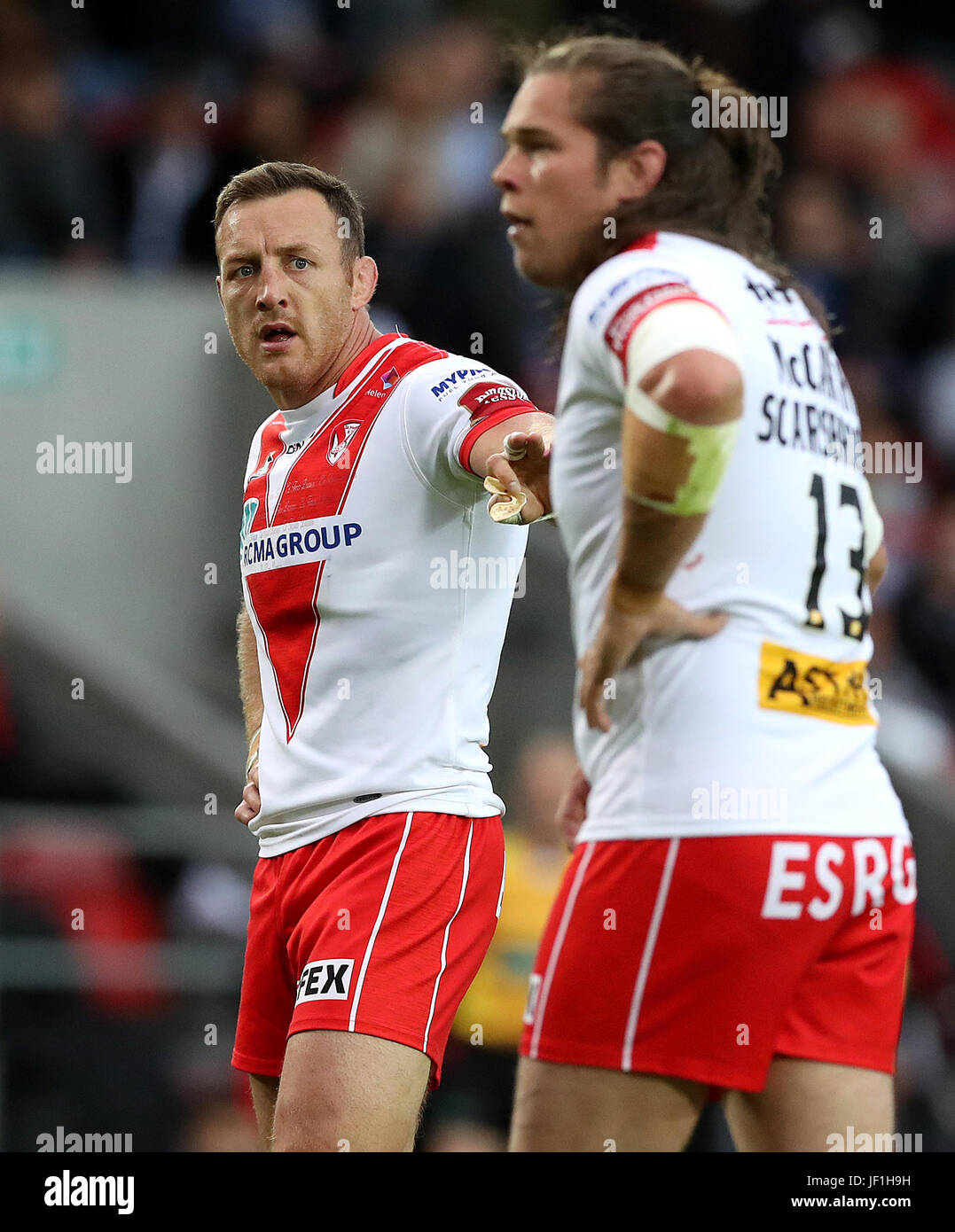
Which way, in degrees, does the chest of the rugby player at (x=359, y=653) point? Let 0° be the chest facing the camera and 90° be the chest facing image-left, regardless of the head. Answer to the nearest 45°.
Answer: approximately 45°

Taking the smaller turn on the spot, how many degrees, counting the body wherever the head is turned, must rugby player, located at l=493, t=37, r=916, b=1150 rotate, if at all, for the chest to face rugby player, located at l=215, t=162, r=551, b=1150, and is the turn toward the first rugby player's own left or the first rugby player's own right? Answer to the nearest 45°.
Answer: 0° — they already face them

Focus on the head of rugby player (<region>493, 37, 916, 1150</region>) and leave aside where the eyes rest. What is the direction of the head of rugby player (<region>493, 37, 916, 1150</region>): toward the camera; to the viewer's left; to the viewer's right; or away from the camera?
to the viewer's left

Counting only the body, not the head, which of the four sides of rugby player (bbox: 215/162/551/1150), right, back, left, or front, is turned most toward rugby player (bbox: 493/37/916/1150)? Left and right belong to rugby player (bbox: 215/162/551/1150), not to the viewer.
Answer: left

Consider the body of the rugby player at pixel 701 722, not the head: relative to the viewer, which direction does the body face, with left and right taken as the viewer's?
facing away from the viewer and to the left of the viewer
